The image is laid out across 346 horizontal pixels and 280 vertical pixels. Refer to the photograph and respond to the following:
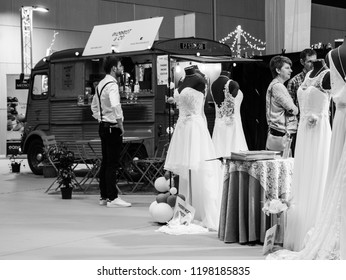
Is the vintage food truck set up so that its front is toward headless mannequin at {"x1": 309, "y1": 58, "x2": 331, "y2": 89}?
no

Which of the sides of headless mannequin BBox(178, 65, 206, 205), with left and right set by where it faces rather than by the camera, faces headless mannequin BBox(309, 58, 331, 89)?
left

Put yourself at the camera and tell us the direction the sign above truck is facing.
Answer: facing the viewer and to the left of the viewer

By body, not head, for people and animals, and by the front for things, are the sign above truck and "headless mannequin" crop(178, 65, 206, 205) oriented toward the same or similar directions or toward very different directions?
same or similar directions

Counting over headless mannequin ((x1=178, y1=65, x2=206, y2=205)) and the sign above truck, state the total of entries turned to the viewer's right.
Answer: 0

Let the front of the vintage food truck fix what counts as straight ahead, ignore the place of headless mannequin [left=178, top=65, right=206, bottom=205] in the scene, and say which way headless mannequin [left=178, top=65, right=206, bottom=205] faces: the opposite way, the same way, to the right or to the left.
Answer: to the left

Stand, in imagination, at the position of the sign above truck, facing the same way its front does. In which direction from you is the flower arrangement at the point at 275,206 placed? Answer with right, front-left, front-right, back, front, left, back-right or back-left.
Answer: front-left

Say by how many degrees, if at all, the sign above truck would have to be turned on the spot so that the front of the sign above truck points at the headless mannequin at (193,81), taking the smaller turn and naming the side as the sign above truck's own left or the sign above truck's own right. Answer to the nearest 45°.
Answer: approximately 45° to the sign above truck's own left

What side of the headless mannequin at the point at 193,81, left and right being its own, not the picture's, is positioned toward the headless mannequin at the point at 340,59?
left

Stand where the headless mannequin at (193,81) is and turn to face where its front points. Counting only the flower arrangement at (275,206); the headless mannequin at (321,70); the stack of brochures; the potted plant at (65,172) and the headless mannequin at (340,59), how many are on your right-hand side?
1

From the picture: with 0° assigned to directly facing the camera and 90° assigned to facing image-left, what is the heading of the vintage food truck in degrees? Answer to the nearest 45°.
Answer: approximately 135°

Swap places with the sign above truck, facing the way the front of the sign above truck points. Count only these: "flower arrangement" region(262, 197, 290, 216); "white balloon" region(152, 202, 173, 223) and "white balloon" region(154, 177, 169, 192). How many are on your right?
0

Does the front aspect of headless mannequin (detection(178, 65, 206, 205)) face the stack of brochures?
no

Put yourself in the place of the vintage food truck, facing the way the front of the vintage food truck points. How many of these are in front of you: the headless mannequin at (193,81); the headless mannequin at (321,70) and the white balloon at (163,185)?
0

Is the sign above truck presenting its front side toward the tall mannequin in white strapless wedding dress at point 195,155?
no
